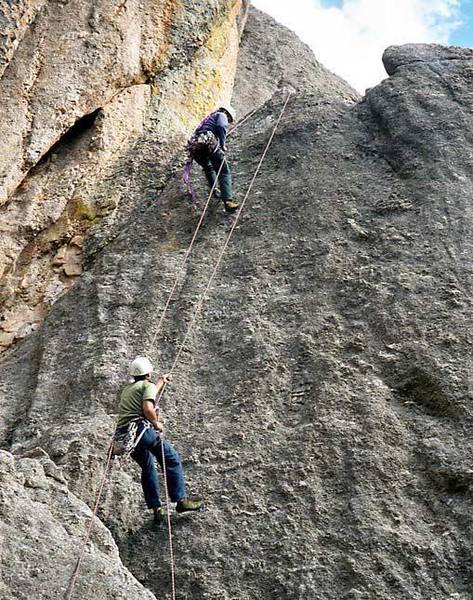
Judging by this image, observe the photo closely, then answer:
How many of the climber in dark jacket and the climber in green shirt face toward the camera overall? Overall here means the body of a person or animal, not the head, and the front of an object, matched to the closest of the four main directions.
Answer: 0

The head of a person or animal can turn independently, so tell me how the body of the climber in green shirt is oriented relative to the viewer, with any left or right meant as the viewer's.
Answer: facing away from the viewer and to the right of the viewer

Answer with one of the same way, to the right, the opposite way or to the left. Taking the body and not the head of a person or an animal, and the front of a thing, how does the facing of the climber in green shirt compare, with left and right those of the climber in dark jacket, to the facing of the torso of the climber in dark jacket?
the same way

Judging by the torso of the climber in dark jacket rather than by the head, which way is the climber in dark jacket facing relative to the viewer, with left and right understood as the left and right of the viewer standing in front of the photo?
facing away from the viewer and to the right of the viewer

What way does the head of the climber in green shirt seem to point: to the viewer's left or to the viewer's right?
to the viewer's right
